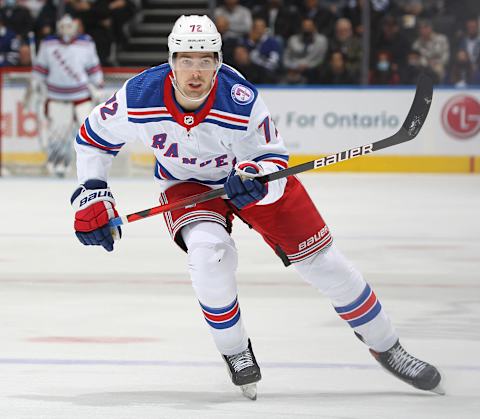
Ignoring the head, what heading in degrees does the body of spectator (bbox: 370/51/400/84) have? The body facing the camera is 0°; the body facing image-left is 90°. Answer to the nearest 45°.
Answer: approximately 0°

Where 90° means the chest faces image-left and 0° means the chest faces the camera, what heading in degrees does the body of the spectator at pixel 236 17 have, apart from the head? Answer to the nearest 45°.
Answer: approximately 0°

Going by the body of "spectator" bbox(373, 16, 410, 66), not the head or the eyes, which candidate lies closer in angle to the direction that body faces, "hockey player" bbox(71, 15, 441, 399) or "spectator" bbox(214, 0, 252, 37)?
the hockey player

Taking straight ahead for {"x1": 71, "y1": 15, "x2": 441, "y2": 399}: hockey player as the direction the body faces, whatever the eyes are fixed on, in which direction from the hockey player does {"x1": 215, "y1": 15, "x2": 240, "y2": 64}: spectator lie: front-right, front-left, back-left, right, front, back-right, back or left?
back
